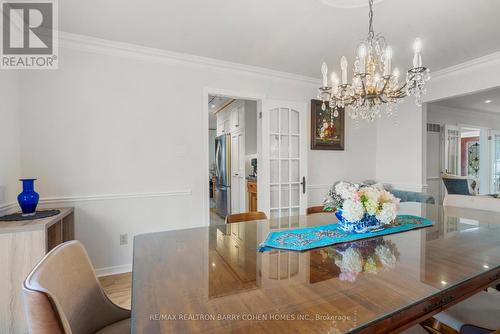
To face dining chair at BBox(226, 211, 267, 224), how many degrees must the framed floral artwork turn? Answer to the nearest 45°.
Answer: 0° — it already faces it

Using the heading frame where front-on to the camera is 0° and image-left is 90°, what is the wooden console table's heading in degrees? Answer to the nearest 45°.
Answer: approximately 270°

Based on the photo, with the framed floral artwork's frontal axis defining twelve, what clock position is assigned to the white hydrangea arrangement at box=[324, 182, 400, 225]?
The white hydrangea arrangement is roughly at 12 o'clock from the framed floral artwork.

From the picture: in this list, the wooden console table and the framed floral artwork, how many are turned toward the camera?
1

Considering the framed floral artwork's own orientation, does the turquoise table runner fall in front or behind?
in front

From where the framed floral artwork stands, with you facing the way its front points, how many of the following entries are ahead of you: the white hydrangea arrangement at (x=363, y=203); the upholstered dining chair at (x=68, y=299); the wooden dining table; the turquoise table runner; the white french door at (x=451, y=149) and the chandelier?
5

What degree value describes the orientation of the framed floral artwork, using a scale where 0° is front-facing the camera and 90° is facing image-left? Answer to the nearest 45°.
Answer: approximately 0°

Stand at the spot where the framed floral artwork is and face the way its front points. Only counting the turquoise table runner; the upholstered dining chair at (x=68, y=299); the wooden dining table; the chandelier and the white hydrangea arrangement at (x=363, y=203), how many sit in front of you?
5

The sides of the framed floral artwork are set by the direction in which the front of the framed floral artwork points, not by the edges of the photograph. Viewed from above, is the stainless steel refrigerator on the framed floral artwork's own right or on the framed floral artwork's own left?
on the framed floral artwork's own right

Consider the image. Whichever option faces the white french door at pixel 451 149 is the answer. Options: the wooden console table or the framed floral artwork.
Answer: the wooden console table

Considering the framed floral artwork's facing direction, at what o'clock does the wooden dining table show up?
The wooden dining table is roughly at 12 o'clock from the framed floral artwork.

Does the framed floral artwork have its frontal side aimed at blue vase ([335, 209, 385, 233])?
yes

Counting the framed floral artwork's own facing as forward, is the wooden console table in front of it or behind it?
in front
